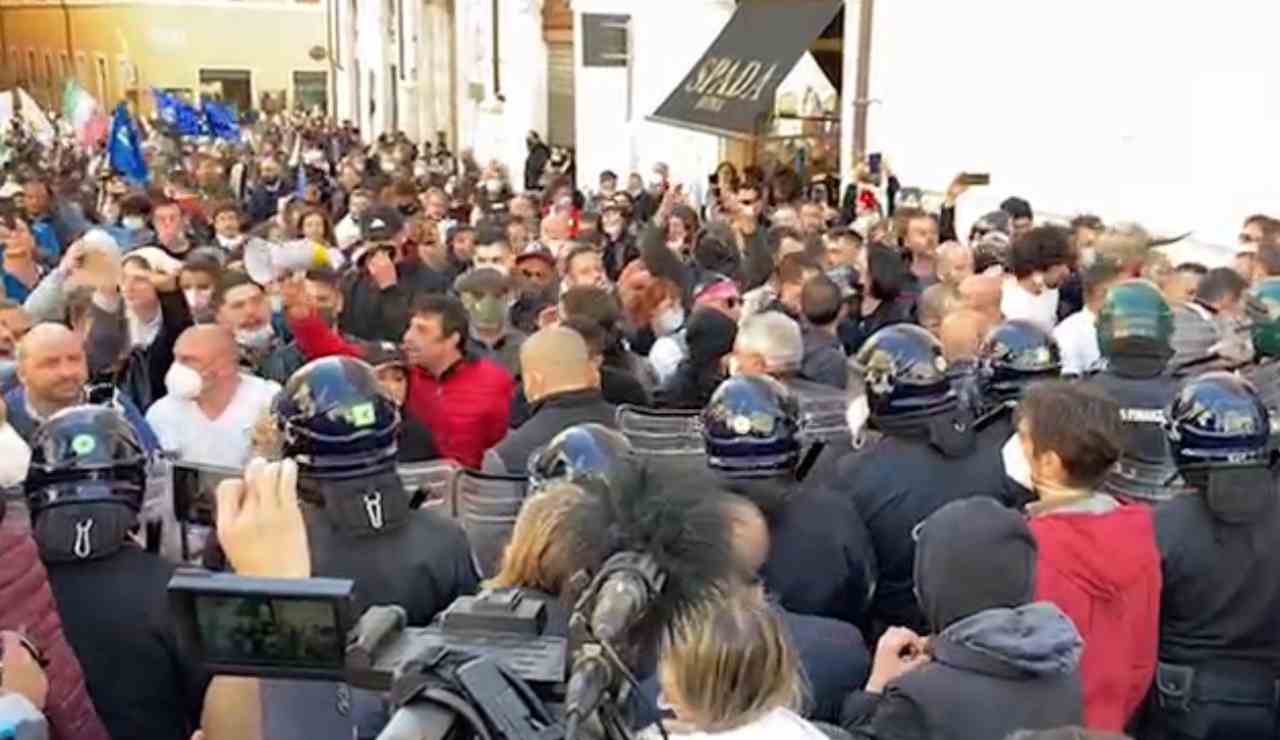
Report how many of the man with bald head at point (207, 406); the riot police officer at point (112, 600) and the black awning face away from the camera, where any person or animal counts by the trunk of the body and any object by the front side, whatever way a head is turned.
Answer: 1

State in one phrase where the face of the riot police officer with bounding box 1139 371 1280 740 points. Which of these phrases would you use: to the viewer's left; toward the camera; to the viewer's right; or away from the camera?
away from the camera

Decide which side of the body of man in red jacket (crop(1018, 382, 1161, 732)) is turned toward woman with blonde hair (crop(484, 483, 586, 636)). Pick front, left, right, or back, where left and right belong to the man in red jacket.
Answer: left

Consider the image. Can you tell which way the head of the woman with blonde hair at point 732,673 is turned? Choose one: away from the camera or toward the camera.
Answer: away from the camera

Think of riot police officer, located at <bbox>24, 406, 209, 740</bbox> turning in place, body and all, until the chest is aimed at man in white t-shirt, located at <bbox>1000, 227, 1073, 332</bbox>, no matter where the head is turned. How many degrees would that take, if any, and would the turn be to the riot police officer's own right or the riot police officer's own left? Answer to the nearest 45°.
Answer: approximately 45° to the riot police officer's own right

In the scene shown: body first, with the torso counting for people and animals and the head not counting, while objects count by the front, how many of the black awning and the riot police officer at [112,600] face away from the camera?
1

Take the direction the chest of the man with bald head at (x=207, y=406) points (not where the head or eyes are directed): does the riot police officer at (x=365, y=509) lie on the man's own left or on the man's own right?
on the man's own left

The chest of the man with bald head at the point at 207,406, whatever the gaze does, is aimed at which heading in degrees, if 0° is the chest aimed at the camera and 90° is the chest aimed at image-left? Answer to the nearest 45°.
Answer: approximately 45°

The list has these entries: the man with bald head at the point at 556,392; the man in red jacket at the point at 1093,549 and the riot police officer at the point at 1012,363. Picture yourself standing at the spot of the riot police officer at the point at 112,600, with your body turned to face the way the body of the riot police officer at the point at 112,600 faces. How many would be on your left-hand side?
0

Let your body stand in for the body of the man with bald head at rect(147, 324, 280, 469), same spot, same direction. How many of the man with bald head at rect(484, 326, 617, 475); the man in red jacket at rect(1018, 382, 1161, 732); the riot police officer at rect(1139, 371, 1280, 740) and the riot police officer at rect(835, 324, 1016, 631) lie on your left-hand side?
4

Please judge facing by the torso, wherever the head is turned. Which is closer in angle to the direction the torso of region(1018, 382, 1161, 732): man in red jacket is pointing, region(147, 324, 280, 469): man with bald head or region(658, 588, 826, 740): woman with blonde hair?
the man with bald head

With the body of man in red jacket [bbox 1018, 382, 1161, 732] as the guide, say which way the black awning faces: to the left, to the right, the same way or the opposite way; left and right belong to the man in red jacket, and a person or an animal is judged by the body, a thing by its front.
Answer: to the left

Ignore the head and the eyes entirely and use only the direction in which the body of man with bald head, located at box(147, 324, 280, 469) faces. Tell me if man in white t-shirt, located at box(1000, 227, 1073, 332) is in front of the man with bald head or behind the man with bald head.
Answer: behind

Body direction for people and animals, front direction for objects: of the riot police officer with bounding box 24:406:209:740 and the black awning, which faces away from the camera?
the riot police officer

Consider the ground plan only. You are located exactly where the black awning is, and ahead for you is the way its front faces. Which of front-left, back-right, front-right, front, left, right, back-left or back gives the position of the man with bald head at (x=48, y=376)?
front-left

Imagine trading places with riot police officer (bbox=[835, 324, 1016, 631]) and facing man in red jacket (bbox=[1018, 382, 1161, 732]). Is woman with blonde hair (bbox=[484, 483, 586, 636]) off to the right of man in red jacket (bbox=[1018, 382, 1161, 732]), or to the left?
right

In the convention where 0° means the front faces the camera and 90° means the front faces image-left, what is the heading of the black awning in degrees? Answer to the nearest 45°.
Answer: approximately 45°

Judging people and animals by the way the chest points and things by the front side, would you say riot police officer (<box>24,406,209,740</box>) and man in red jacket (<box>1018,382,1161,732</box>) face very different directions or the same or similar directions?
same or similar directions

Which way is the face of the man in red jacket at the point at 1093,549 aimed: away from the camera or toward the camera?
away from the camera
